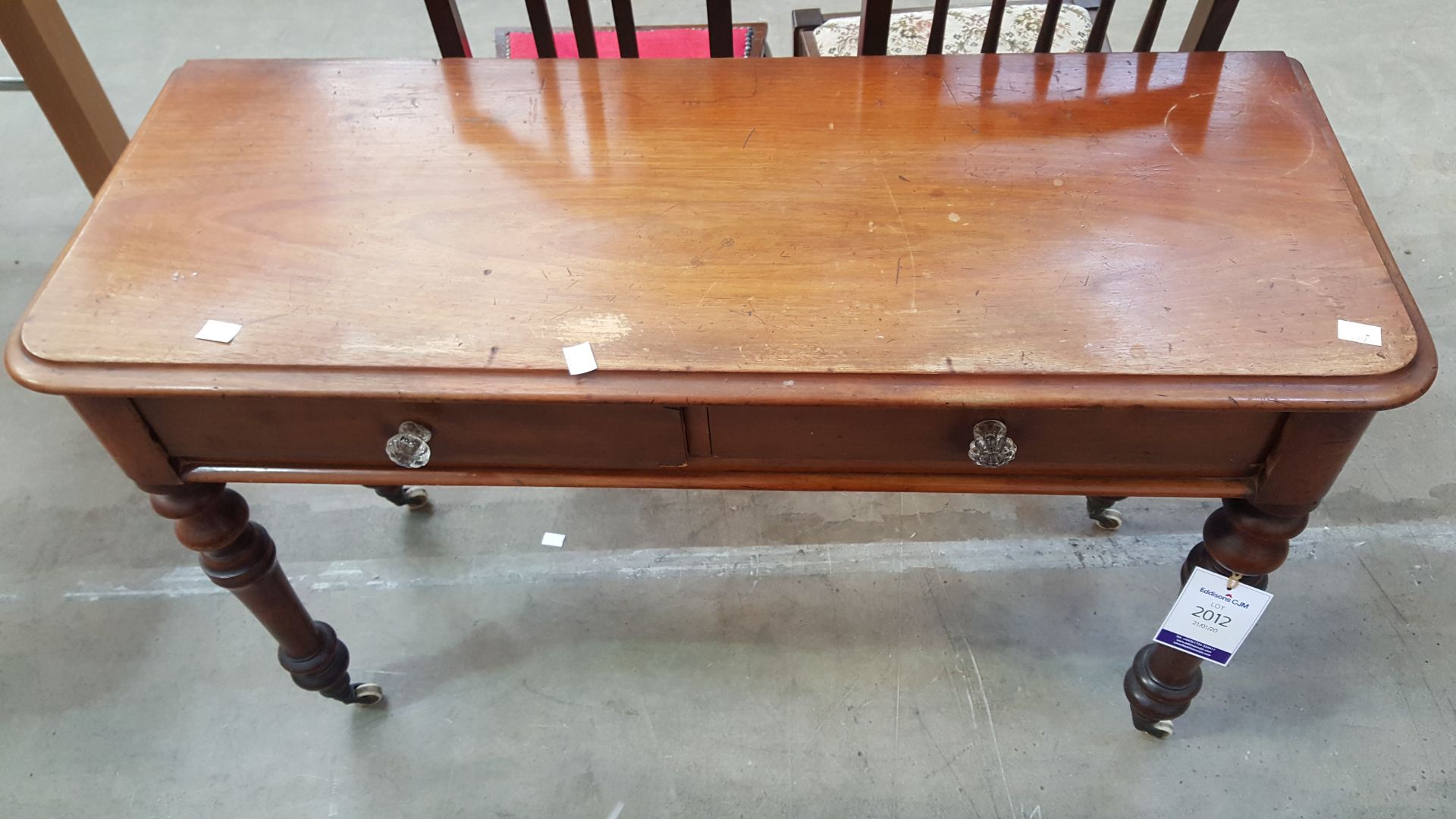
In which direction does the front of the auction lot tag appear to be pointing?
toward the camera

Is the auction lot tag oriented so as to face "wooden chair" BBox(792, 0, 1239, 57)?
no

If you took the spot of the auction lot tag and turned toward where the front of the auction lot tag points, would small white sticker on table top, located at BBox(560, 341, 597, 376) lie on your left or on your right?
on your right

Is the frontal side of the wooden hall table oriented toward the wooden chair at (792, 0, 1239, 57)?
no

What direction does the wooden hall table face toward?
toward the camera

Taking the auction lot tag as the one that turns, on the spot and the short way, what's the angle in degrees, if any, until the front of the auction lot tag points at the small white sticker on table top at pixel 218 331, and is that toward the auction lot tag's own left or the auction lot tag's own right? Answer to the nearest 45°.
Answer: approximately 45° to the auction lot tag's own right

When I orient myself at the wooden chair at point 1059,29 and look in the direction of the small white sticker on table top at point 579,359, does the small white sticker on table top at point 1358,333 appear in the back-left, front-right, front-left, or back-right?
front-left
